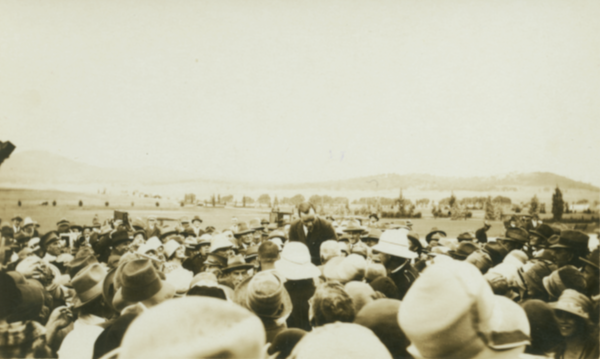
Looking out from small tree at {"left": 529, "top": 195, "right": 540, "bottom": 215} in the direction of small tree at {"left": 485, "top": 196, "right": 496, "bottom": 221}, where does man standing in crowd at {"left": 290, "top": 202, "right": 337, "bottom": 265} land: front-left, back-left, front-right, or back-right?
front-left

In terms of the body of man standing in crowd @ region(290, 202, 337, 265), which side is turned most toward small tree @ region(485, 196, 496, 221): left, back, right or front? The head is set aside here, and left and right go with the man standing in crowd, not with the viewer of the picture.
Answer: back

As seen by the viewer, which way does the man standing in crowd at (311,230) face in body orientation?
toward the camera

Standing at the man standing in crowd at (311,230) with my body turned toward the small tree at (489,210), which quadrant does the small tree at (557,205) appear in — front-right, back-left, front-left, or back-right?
front-right
